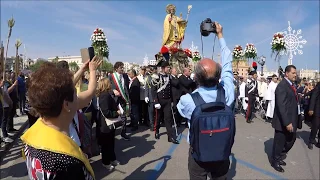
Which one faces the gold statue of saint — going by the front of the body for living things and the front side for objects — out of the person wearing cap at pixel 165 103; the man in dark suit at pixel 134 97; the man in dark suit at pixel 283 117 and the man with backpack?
the man with backpack

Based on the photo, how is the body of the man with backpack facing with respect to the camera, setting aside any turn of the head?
away from the camera

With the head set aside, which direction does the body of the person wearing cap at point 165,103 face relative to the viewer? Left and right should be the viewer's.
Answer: facing the viewer and to the right of the viewer

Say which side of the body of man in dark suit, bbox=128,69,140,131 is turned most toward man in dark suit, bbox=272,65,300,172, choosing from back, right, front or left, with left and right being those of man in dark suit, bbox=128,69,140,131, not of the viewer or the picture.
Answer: left

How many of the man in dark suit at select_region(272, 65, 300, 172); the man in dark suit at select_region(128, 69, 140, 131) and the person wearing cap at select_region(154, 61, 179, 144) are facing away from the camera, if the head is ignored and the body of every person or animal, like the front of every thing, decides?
0

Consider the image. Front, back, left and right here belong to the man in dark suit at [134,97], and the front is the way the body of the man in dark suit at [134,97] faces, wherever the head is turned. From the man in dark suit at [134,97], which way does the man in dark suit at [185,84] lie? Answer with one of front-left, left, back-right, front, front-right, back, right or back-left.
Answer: back-left

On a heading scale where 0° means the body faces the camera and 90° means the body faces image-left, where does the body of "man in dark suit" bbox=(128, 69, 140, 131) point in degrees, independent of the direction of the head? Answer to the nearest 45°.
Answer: approximately 45°

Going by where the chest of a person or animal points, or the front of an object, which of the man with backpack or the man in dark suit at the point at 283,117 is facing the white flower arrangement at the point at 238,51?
the man with backpack

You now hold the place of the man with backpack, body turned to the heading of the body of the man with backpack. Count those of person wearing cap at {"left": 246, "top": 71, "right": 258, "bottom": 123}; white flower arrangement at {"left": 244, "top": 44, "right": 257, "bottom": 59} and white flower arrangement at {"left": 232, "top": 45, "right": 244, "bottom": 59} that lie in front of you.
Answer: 3

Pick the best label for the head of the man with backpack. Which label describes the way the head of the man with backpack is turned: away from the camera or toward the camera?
away from the camera

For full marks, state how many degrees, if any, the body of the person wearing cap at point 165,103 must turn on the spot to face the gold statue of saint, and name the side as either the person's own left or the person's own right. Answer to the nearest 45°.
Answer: approximately 135° to the person's own left

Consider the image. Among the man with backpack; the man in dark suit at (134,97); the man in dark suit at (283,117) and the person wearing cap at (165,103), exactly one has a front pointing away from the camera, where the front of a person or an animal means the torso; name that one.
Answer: the man with backpack

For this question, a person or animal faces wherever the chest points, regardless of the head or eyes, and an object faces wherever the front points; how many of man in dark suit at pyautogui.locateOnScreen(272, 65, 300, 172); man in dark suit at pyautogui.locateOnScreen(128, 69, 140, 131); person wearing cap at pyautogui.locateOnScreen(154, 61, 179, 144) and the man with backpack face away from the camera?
1
